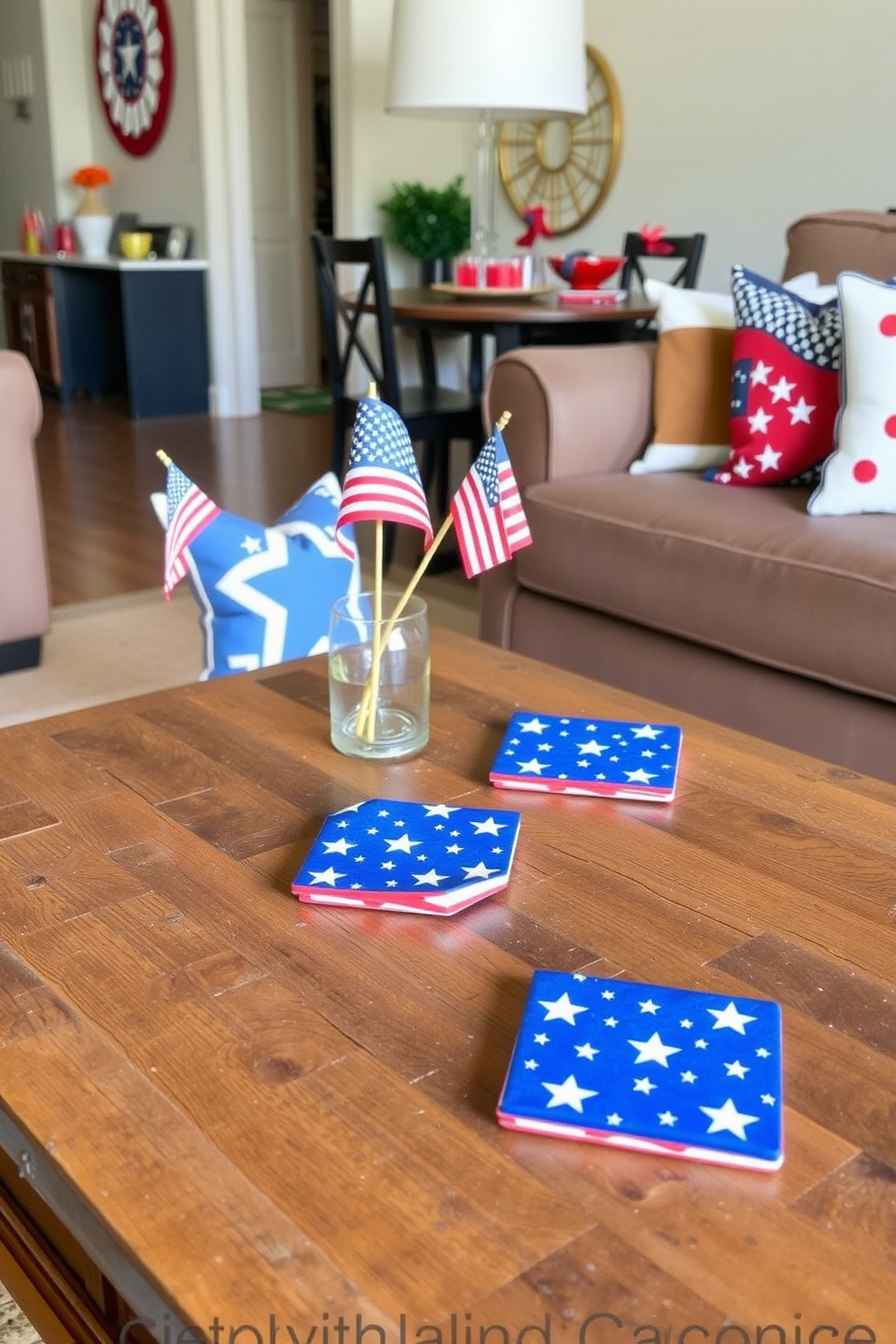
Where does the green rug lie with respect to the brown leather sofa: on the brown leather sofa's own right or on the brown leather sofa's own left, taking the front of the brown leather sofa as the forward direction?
on the brown leather sofa's own right

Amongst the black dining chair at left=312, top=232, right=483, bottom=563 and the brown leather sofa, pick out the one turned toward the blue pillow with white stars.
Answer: the brown leather sofa

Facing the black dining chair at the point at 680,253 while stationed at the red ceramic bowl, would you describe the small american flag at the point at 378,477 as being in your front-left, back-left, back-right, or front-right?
back-right

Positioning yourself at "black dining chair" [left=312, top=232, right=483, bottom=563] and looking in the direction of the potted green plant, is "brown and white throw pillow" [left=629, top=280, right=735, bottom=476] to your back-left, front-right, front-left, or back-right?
back-right

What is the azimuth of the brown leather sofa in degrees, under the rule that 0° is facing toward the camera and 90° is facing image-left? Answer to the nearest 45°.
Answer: approximately 45°

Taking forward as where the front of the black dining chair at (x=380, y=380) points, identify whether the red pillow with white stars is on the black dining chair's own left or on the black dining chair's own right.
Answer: on the black dining chair's own right

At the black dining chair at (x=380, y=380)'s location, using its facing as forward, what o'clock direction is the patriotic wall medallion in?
The patriotic wall medallion is roughly at 10 o'clock from the black dining chair.

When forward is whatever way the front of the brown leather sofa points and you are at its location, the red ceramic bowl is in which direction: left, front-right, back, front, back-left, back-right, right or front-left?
back-right

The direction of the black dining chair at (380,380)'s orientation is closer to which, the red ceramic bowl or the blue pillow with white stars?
the red ceramic bowl

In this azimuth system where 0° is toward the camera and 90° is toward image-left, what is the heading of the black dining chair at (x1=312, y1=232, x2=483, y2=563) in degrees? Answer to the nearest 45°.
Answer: approximately 225°

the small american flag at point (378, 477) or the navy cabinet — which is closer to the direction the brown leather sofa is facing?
the small american flag

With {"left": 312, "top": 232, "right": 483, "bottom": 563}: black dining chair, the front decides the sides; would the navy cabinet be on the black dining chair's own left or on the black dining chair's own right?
on the black dining chair's own left

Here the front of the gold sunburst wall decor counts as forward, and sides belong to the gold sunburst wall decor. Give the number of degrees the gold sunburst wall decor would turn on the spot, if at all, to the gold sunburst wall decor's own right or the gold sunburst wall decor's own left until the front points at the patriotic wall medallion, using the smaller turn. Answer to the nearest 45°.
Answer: approximately 90° to the gold sunburst wall decor's own right
